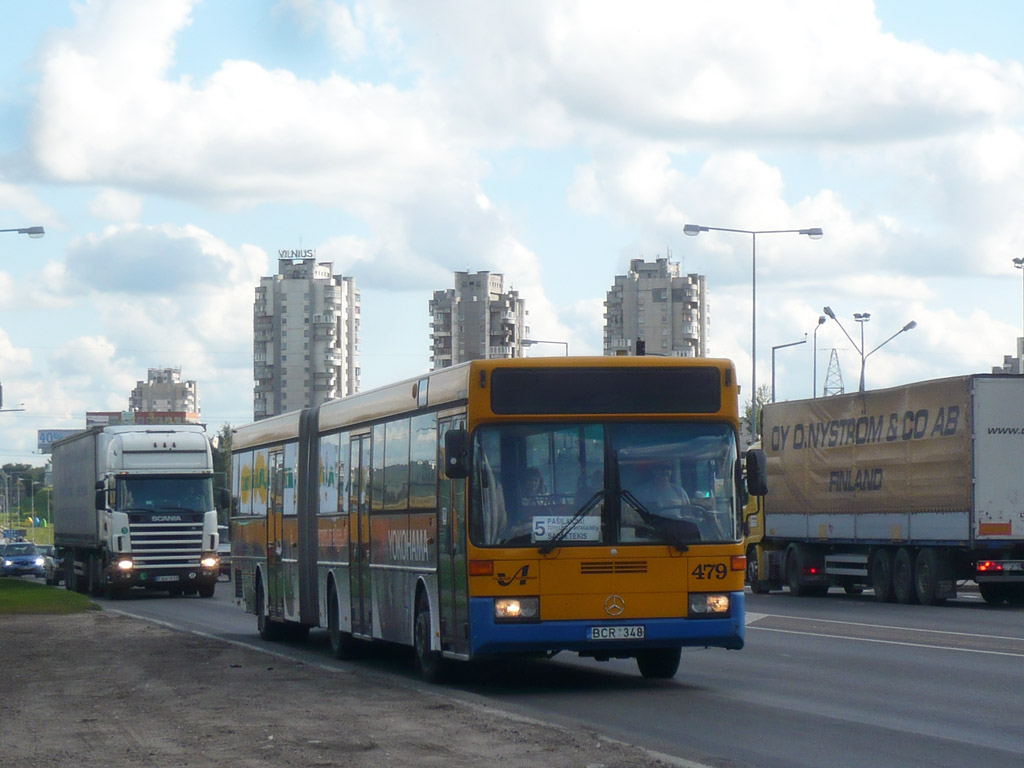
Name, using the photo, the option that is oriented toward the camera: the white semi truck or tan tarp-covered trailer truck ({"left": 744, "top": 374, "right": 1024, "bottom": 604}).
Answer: the white semi truck

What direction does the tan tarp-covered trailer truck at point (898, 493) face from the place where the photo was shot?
facing away from the viewer and to the left of the viewer

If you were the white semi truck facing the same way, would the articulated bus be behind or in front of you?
in front

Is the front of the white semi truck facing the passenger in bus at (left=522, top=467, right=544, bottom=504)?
yes

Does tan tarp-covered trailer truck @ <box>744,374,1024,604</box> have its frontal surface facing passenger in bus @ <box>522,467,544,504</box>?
no

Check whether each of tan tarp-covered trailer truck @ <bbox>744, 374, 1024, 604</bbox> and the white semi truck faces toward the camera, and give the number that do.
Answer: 1

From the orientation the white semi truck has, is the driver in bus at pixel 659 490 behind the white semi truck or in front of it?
in front

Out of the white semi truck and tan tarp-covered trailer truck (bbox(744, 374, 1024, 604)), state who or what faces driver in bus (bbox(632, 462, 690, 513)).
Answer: the white semi truck

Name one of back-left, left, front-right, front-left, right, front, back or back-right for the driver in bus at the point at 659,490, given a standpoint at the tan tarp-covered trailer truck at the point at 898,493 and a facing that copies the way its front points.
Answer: back-left

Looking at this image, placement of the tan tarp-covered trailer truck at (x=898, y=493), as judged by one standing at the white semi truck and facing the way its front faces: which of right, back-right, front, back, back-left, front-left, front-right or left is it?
front-left

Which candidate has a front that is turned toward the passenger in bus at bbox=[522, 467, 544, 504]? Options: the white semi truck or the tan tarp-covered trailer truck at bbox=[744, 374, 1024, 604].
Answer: the white semi truck

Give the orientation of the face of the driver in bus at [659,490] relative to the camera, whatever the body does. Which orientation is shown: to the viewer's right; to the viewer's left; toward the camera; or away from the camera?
toward the camera

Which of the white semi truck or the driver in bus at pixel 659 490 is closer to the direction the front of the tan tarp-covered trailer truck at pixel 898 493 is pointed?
the white semi truck

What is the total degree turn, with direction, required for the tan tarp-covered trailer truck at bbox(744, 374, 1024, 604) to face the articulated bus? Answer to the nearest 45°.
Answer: approximately 135° to its left

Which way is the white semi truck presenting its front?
toward the camera
